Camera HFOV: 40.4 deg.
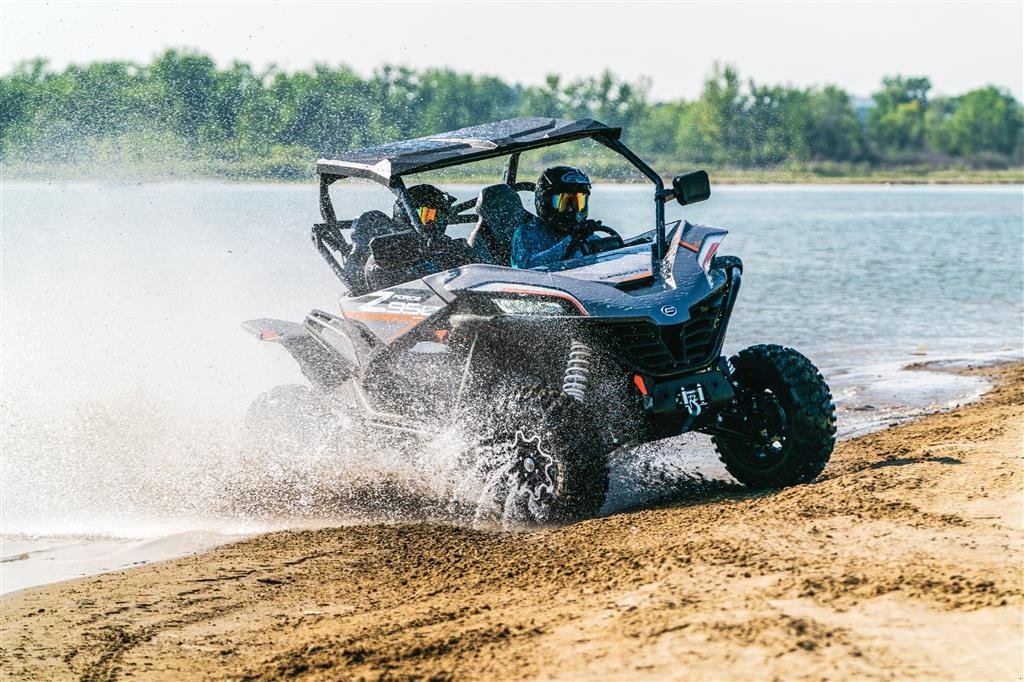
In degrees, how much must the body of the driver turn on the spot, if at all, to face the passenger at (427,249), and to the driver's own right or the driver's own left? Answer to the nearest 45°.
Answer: approximately 135° to the driver's own right

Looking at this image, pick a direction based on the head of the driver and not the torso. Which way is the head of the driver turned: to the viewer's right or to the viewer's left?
to the viewer's right

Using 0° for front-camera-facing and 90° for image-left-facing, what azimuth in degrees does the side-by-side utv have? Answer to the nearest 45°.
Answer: approximately 315°
